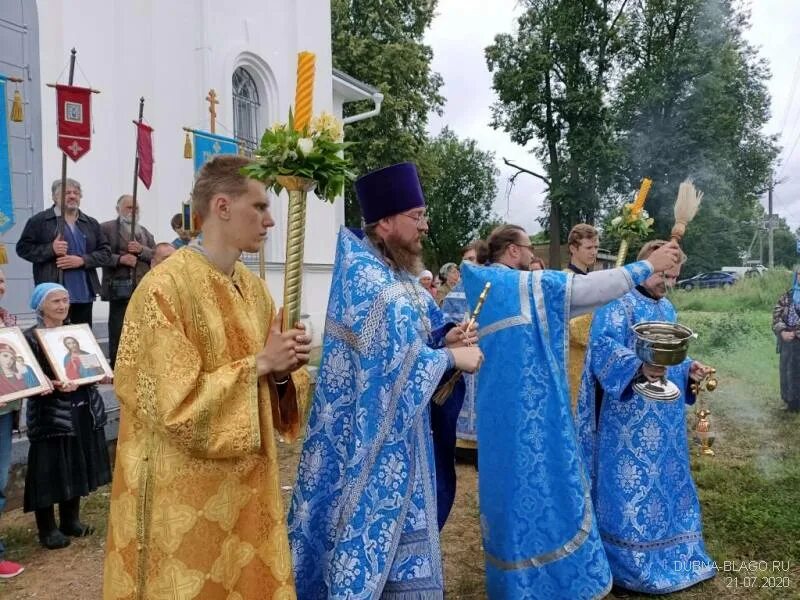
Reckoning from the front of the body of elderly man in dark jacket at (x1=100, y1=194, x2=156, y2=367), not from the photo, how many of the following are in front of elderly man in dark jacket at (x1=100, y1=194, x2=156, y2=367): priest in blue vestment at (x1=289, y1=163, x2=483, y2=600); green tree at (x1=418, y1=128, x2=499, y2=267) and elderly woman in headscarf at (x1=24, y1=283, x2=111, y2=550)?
2

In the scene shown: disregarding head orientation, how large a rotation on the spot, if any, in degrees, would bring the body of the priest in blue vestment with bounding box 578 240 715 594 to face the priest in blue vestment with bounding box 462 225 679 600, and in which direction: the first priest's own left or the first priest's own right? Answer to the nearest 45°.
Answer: approximately 90° to the first priest's own right

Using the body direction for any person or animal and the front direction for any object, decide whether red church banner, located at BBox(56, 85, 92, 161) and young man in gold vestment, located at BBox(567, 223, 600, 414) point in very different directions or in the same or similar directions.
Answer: same or similar directions

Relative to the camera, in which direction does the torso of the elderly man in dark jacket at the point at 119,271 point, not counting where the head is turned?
toward the camera

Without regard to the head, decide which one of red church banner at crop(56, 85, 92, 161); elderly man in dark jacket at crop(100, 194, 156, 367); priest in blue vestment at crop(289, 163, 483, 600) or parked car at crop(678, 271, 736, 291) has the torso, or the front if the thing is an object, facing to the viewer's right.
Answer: the priest in blue vestment

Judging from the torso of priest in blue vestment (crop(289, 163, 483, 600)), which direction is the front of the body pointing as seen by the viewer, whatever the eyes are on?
to the viewer's right

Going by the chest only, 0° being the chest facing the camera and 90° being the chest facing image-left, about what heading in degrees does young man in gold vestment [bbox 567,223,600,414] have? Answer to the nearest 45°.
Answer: approximately 315°

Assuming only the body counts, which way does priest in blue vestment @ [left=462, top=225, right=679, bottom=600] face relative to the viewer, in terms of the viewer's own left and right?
facing away from the viewer and to the right of the viewer

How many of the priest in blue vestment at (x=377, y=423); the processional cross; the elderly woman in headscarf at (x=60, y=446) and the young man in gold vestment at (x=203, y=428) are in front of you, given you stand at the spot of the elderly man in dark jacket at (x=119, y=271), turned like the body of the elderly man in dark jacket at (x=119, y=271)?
3

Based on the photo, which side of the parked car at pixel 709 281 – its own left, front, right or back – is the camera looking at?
left

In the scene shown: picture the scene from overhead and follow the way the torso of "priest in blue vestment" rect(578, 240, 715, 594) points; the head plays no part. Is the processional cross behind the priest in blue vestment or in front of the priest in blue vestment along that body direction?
behind

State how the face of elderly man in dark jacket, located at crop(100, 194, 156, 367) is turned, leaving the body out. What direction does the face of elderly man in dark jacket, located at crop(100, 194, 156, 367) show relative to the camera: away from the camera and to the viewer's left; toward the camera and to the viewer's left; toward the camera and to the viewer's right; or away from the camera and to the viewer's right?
toward the camera and to the viewer's right

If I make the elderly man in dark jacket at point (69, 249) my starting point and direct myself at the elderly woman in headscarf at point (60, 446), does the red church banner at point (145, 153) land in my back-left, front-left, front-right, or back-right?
back-left
